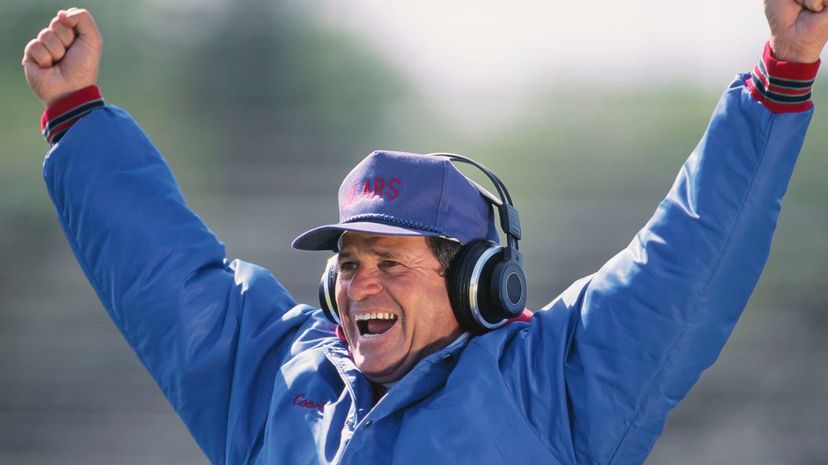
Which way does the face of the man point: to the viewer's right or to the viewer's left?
to the viewer's left

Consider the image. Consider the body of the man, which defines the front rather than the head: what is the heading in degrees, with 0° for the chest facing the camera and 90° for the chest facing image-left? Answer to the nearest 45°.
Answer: approximately 45°
